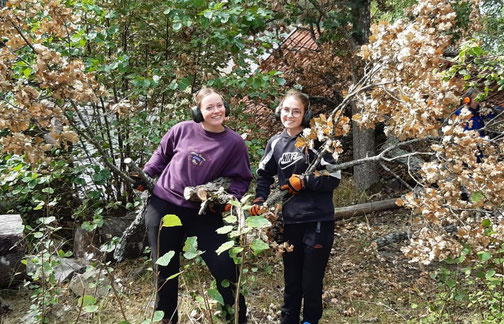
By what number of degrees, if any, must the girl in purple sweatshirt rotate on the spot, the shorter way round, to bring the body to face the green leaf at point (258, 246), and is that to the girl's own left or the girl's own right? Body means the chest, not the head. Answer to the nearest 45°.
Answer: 0° — they already face it

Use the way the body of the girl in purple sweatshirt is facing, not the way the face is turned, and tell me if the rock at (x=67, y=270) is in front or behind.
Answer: behind

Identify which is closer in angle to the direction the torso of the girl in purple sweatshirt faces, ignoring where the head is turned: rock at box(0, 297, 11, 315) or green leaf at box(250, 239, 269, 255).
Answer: the green leaf

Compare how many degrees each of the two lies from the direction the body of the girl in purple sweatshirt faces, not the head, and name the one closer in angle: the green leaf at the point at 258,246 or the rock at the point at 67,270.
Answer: the green leaf

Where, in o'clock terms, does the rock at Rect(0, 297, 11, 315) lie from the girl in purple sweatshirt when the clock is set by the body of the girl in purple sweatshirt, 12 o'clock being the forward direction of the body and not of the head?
The rock is roughly at 4 o'clock from the girl in purple sweatshirt.

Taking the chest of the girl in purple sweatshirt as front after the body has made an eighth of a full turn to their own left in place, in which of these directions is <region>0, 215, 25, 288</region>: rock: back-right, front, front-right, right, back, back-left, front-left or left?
back

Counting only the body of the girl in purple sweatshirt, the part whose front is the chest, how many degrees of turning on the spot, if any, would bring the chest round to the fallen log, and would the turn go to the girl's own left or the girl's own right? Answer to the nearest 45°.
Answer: approximately 135° to the girl's own left

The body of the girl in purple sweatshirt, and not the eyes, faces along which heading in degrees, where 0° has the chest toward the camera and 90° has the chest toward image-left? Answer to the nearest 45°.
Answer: approximately 0°

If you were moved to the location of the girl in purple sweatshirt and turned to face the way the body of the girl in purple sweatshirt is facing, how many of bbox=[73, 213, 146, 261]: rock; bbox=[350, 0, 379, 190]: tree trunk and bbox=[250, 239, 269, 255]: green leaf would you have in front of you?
1

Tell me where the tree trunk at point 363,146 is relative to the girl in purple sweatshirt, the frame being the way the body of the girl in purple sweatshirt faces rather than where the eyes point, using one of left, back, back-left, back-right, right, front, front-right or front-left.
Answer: back-left

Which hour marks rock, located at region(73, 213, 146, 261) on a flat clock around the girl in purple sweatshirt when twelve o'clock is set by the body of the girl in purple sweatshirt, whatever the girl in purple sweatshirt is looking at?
The rock is roughly at 5 o'clock from the girl in purple sweatshirt.
